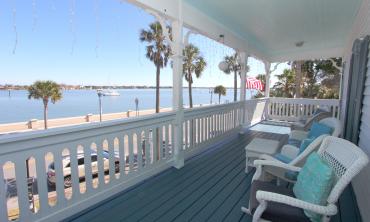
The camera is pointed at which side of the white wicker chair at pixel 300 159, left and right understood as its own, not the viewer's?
left

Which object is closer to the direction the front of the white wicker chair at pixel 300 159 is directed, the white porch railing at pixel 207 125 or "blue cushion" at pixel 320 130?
the white porch railing

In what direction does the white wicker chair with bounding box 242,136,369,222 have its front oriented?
to the viewer's left

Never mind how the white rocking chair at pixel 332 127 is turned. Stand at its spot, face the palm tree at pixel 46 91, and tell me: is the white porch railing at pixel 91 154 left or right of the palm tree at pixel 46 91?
left

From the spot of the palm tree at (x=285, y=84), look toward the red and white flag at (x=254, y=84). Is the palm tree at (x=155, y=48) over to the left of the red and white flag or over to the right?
right
